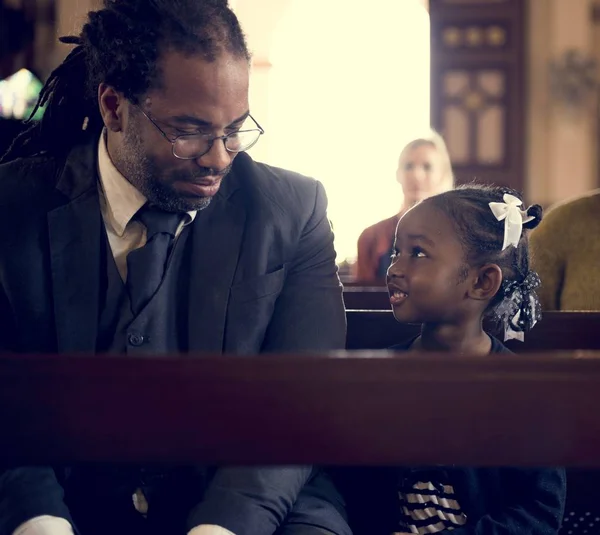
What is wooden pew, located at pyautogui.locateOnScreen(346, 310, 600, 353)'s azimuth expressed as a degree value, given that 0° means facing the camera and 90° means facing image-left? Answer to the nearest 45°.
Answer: approximately 0°

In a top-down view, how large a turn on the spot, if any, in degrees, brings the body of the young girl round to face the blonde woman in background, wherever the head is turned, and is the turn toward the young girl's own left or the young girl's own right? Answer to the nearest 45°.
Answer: approximately 135° to the young girl's own right

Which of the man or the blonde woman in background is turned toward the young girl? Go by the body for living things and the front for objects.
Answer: the blonde woman in background

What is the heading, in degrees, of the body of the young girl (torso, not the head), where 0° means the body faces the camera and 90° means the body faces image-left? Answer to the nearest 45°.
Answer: approximately 45°

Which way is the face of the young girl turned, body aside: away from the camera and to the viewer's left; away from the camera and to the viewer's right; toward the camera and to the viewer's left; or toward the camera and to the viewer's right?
toward the camera and to the viewer's left

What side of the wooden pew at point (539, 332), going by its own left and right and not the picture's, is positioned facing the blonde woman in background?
back
